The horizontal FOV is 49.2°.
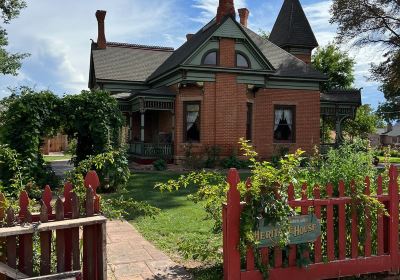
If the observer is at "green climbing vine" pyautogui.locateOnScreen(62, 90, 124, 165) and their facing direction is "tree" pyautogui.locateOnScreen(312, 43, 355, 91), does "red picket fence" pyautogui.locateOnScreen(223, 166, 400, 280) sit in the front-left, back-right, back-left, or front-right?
back-right

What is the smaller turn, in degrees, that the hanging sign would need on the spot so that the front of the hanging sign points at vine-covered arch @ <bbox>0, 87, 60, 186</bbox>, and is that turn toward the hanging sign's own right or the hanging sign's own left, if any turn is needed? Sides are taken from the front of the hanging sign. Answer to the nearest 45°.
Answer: approximately 135° to the hanging sign's own right

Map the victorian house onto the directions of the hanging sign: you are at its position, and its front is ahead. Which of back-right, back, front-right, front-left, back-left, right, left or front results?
back

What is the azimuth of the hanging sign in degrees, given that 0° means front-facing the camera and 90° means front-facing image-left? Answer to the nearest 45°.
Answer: approximately 0°

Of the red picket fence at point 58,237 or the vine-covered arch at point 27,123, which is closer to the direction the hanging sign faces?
the red picket fence

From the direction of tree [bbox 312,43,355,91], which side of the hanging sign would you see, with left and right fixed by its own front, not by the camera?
back

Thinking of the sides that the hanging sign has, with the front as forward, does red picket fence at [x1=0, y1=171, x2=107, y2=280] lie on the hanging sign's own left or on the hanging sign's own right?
on the hanging sign's own right

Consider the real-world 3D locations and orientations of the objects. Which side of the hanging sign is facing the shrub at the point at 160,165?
back
